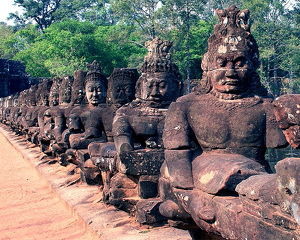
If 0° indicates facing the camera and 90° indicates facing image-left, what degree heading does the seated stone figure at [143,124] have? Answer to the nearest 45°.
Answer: approximately 0°

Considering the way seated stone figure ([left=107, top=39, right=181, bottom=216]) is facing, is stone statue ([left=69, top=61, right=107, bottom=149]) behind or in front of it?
behind

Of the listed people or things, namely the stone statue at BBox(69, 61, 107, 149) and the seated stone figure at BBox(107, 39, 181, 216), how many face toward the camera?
2

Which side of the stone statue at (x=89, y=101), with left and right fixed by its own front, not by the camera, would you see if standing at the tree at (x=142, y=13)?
back

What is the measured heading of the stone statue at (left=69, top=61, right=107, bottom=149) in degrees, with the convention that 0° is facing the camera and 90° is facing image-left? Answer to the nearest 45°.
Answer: approximately 0°

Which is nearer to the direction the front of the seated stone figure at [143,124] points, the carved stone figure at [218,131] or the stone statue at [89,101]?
the carved stone figure

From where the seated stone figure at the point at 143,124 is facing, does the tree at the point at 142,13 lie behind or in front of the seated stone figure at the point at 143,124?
behind

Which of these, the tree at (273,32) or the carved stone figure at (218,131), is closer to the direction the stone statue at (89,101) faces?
the carved stone figure

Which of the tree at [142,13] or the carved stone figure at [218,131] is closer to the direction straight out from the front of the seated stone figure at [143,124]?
the carved stone figure
